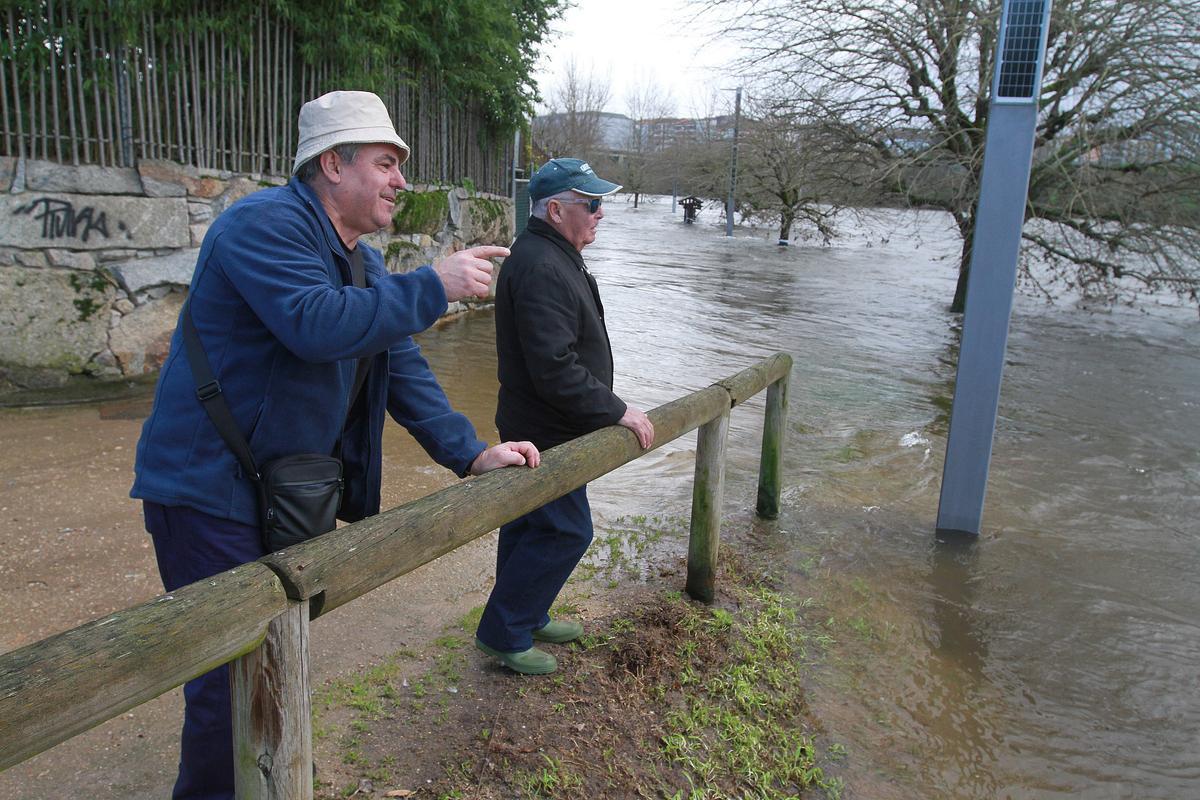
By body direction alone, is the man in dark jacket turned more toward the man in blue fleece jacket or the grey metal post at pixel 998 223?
the grey metal post

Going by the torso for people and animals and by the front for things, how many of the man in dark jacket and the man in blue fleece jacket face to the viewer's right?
2

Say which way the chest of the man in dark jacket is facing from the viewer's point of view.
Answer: to the viewer's right

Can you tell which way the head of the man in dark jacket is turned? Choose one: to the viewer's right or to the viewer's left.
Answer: to the viewer's right

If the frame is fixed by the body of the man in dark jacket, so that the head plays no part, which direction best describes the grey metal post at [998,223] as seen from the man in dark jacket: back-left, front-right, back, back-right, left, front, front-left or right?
front-left

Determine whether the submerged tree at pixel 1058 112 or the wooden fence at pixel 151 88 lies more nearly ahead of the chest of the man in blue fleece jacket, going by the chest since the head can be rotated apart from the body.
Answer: the submerged tree

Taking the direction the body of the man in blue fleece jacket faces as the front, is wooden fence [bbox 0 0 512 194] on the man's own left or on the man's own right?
on the man's own left

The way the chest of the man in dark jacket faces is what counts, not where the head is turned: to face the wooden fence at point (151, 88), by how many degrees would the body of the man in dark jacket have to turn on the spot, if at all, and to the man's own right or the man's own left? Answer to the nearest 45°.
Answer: approximately 135° to the man's own left

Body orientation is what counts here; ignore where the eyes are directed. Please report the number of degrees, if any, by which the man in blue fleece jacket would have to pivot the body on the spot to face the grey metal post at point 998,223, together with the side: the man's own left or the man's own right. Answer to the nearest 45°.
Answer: approximately 45° to the man's own left

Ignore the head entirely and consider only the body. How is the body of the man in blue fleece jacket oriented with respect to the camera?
to the viewer's right
